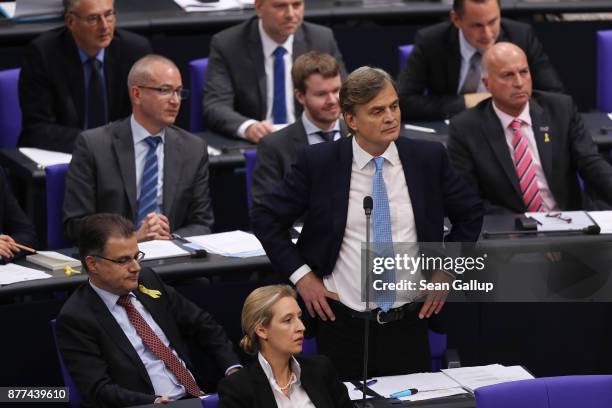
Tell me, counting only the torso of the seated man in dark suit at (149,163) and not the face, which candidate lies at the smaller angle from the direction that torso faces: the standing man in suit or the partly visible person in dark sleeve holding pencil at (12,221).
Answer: the standing man in suit

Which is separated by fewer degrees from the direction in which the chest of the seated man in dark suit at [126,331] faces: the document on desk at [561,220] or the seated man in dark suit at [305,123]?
the document on desk

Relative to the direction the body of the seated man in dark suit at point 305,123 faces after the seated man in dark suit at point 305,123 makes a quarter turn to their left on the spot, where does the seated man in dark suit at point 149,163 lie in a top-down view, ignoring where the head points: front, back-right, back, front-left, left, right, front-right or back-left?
back-left

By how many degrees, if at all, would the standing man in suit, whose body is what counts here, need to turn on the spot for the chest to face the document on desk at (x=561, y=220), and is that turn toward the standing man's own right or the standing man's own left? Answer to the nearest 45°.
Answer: approximately 135° to the standing man's own left

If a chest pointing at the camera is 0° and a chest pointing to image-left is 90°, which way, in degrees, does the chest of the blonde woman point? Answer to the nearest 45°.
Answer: approximately 315°

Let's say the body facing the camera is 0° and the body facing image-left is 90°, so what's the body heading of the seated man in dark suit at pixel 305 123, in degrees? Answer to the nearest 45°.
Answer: approximately 315°

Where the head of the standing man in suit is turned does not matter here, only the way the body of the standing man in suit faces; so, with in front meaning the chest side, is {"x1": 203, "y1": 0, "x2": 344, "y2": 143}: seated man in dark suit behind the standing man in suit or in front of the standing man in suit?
behind

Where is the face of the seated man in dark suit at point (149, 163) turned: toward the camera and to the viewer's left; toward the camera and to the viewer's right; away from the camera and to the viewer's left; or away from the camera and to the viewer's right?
toward the camera and to the viewer's right

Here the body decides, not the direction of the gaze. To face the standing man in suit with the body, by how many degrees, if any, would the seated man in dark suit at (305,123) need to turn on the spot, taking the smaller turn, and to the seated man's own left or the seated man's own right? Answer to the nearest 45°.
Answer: approximately 45° to the seated man's own right

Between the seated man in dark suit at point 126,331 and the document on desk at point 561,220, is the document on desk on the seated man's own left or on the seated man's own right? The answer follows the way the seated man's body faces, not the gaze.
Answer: on the seated man's own left
